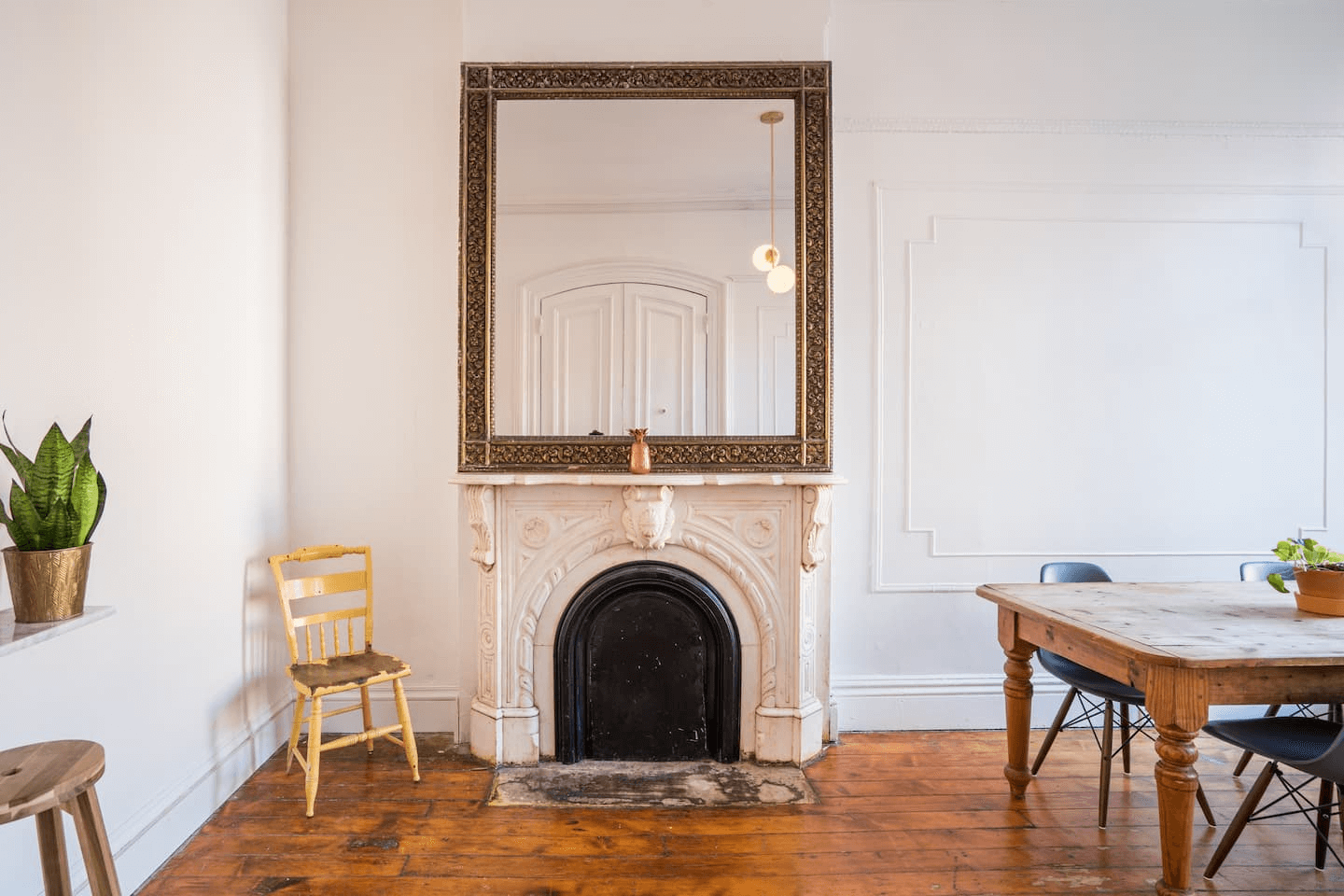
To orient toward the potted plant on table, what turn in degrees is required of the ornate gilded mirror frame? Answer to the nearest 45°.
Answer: approximately 45° to its left

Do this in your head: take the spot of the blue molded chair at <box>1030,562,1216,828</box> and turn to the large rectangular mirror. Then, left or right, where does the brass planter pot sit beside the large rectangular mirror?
left

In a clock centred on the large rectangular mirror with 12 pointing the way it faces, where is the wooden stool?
The wooden stool is roughly at 1 o'clock from the large rectangular mirror.

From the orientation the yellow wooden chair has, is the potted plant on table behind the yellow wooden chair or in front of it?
in front

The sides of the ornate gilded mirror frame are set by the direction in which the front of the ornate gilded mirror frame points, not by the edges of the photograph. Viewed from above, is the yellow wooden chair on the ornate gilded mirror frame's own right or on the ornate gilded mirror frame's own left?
on the ornate gilded mirror frame's own right

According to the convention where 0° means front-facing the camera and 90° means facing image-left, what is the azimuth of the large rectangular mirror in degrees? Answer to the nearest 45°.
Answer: approximately 0°

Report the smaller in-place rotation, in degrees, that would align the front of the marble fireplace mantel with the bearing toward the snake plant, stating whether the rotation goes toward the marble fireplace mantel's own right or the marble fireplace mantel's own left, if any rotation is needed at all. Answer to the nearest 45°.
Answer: approximately 45° to the marble fireplace mantel's own right

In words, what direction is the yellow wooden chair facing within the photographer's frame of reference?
facing the viewer and to the right of the viewer
